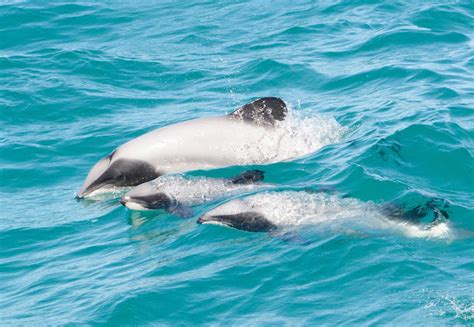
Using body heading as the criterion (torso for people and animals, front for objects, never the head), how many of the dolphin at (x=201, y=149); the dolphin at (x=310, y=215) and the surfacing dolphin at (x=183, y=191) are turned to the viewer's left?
3

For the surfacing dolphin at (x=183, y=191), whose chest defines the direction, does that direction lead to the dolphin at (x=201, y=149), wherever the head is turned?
no

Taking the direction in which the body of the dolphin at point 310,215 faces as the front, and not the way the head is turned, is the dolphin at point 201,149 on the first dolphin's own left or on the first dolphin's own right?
on the first dolphin's own right

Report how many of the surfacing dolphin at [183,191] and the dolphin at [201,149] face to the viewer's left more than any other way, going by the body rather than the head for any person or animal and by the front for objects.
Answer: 2

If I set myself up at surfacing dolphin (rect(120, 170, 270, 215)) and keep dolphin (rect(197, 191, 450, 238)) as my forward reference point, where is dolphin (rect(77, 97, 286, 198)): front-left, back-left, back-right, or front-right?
back-left

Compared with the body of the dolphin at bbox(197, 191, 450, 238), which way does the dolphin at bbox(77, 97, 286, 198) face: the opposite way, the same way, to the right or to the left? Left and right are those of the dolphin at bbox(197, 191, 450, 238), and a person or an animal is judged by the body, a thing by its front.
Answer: the same way

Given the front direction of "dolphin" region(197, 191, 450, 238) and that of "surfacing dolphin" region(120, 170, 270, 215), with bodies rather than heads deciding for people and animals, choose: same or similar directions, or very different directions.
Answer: same or similar directions

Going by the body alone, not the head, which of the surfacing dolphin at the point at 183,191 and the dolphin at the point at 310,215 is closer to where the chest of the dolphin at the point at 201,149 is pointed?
the surfacing dolphin

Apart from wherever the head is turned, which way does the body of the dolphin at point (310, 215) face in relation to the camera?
to the viewer's left

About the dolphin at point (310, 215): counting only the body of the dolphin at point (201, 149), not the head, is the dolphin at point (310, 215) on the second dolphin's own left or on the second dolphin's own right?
on the second dolphin's own left

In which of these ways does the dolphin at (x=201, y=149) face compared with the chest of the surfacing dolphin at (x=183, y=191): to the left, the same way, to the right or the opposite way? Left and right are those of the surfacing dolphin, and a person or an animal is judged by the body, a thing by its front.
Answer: the same way

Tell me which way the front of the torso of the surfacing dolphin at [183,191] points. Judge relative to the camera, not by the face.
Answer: to the viewer's left

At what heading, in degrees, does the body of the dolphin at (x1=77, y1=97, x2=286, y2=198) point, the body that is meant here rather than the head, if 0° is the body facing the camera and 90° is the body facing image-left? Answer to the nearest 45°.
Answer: approximately 90°

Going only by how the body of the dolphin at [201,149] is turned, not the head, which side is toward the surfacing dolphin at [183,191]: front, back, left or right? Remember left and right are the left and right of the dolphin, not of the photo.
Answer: left
